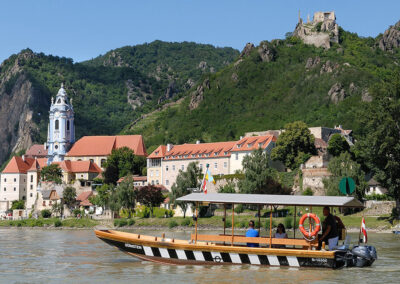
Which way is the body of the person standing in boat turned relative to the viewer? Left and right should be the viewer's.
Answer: facing to the left of the viewer

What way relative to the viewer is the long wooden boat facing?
to the viewer's left
